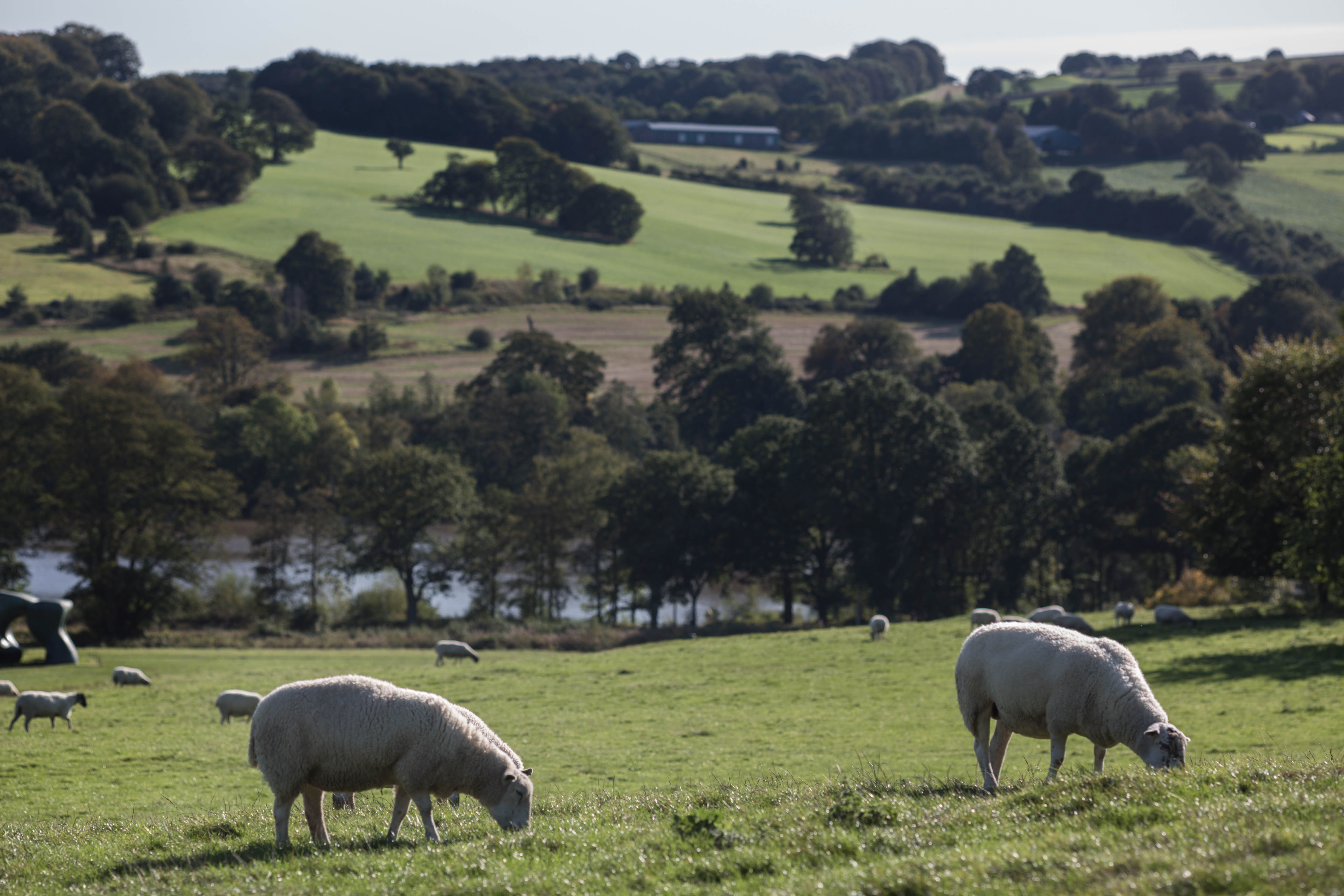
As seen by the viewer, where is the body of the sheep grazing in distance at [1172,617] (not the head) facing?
to the viewer's right

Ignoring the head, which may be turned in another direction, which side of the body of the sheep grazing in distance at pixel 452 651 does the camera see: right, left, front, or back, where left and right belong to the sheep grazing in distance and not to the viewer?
right

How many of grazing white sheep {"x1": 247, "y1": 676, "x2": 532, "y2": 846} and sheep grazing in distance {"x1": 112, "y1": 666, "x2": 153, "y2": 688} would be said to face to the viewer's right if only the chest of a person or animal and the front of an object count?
2

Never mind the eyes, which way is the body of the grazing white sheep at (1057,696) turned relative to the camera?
to the viewer's right

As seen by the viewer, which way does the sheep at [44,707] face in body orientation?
to the viewer's right

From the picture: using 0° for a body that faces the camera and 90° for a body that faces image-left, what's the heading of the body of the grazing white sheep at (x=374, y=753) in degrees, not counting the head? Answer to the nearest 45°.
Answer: approximately 270°

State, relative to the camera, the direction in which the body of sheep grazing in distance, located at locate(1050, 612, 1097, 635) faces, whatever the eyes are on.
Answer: to the viewer's right
